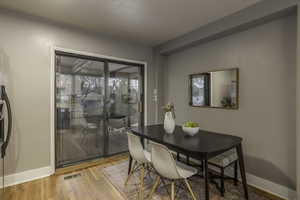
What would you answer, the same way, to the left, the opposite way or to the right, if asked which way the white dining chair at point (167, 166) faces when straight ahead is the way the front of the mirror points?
the opposite way

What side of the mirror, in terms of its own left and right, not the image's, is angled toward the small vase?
front

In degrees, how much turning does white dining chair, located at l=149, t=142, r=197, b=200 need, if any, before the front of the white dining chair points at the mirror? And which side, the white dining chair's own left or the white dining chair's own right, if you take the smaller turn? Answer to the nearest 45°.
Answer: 0° — it already faces it

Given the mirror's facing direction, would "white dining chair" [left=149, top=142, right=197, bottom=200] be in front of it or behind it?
in front

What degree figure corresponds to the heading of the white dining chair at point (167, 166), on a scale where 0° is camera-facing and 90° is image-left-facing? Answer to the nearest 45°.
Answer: approximately 225°

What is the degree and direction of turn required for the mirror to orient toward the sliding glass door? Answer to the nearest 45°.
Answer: approximately 45° to its right

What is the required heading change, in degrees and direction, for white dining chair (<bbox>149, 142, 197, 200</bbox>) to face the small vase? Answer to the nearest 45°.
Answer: approximately 45° to its left

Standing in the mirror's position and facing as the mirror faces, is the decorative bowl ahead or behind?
ahead

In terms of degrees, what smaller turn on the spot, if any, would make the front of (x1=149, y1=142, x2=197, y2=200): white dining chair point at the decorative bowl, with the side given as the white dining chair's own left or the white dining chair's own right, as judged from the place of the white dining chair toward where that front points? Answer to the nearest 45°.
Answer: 0° — it already faces it

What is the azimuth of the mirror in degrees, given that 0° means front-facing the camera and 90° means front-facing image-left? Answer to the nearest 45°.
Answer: approximately 45°

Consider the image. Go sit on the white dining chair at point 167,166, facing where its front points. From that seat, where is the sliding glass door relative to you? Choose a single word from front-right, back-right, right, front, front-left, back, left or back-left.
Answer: left
